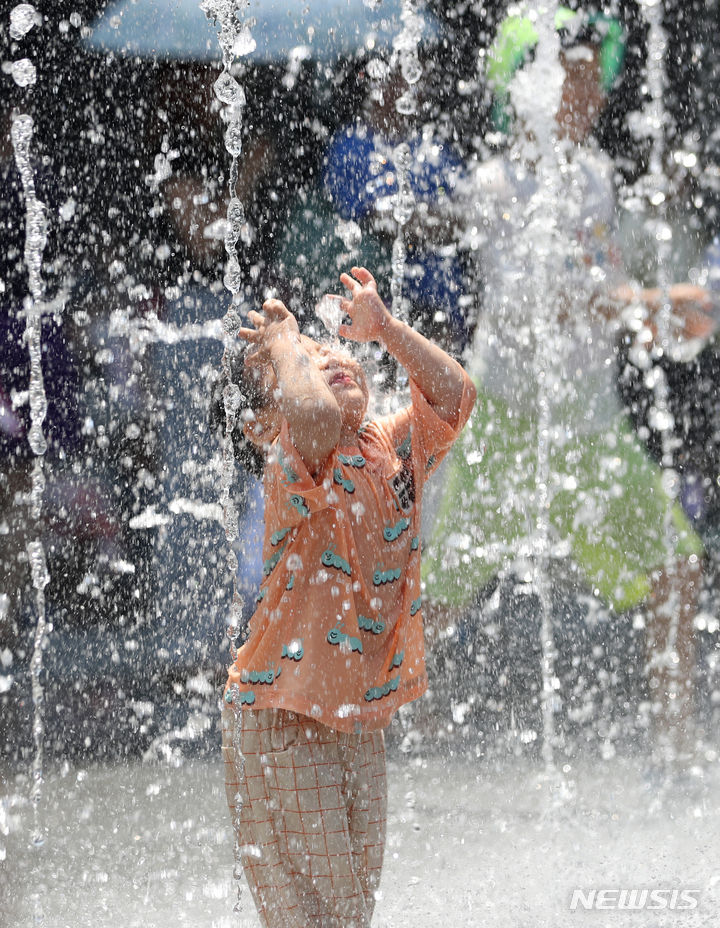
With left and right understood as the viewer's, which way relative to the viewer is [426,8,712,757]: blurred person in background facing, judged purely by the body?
facing the viewer

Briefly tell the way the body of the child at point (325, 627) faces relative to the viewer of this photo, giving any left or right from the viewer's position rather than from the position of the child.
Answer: facing the viewer and to the right of the viewer

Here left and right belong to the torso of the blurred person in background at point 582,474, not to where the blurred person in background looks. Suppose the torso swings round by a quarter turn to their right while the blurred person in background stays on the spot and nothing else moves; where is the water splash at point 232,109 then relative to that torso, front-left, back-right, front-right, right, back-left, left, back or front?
front-left

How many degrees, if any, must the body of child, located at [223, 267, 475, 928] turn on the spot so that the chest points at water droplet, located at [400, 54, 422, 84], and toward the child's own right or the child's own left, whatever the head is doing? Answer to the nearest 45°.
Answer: approximately 135° to the child's own left

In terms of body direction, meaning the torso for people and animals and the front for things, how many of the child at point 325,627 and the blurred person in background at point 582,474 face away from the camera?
0
